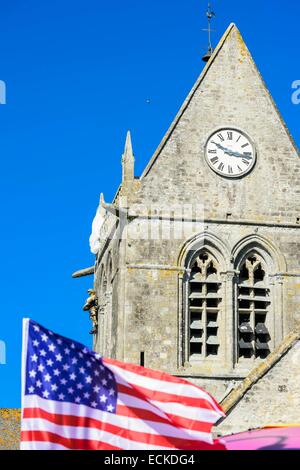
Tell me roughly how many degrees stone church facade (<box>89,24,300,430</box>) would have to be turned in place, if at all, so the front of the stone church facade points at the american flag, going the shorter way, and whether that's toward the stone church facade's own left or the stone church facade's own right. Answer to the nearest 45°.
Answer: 0° — it already faces it

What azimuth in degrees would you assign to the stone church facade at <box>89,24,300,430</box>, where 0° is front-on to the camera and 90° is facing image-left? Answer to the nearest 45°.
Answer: approximately 0°
